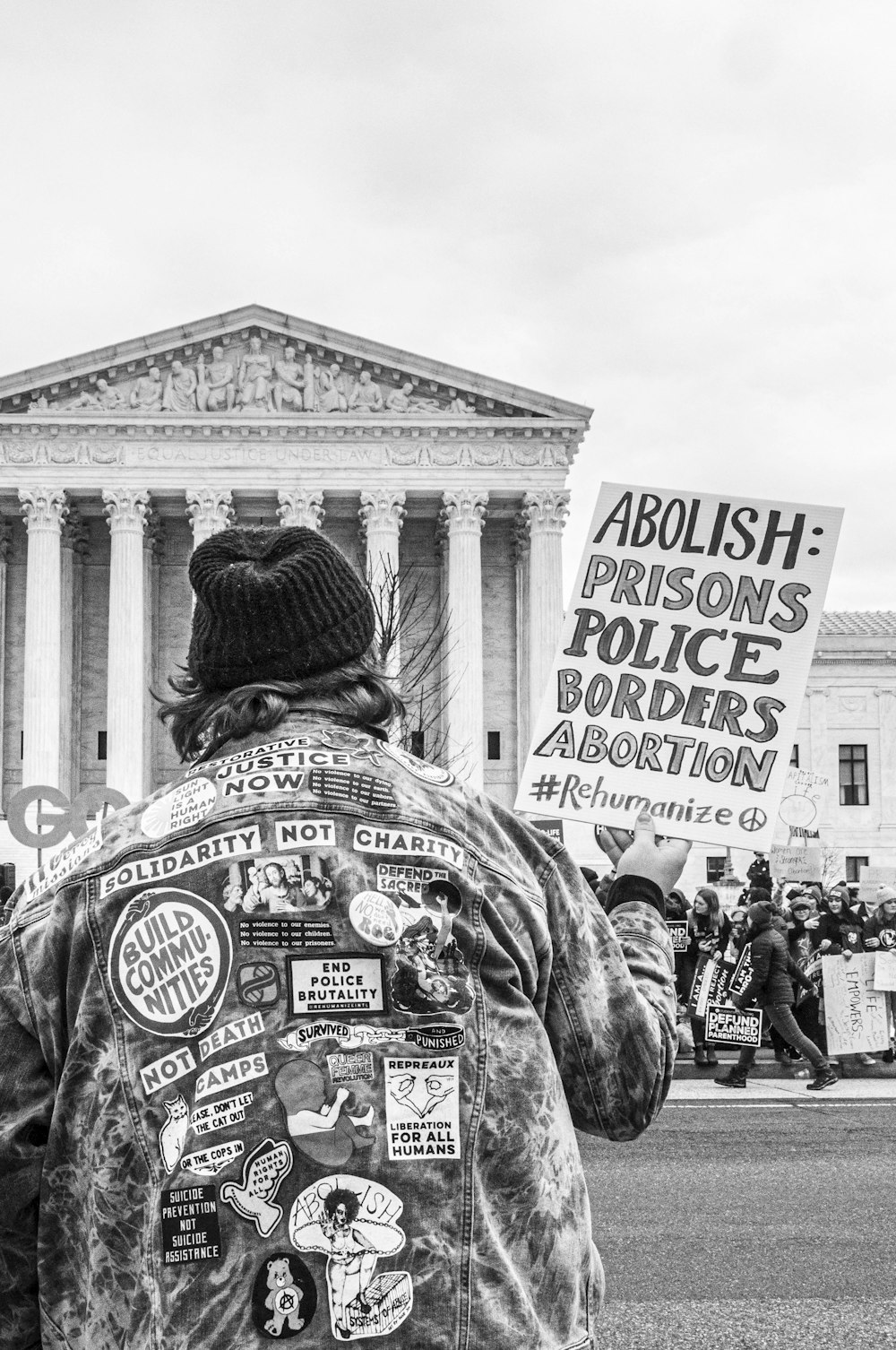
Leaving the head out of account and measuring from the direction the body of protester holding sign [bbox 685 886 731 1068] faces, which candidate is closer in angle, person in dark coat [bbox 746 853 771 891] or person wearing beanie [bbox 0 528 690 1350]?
the person wearing beanie

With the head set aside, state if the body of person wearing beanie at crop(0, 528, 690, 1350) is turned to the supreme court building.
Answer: yes

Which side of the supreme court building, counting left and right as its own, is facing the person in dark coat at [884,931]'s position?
front

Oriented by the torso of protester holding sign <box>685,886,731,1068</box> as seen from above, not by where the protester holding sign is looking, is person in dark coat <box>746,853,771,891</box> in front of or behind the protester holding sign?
behind

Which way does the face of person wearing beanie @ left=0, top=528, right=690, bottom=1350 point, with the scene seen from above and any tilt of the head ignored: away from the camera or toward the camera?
away from the camera

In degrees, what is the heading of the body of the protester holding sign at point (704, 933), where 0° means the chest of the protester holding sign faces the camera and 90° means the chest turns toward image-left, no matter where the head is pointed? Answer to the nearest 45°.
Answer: approximately 45°

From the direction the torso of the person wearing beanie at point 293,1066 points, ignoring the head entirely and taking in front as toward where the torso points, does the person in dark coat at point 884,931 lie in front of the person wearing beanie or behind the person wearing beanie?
in front

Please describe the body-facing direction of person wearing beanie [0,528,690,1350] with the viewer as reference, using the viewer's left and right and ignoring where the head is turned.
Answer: facing away from the viewer

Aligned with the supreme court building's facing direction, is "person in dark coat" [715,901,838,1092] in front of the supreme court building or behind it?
in front
